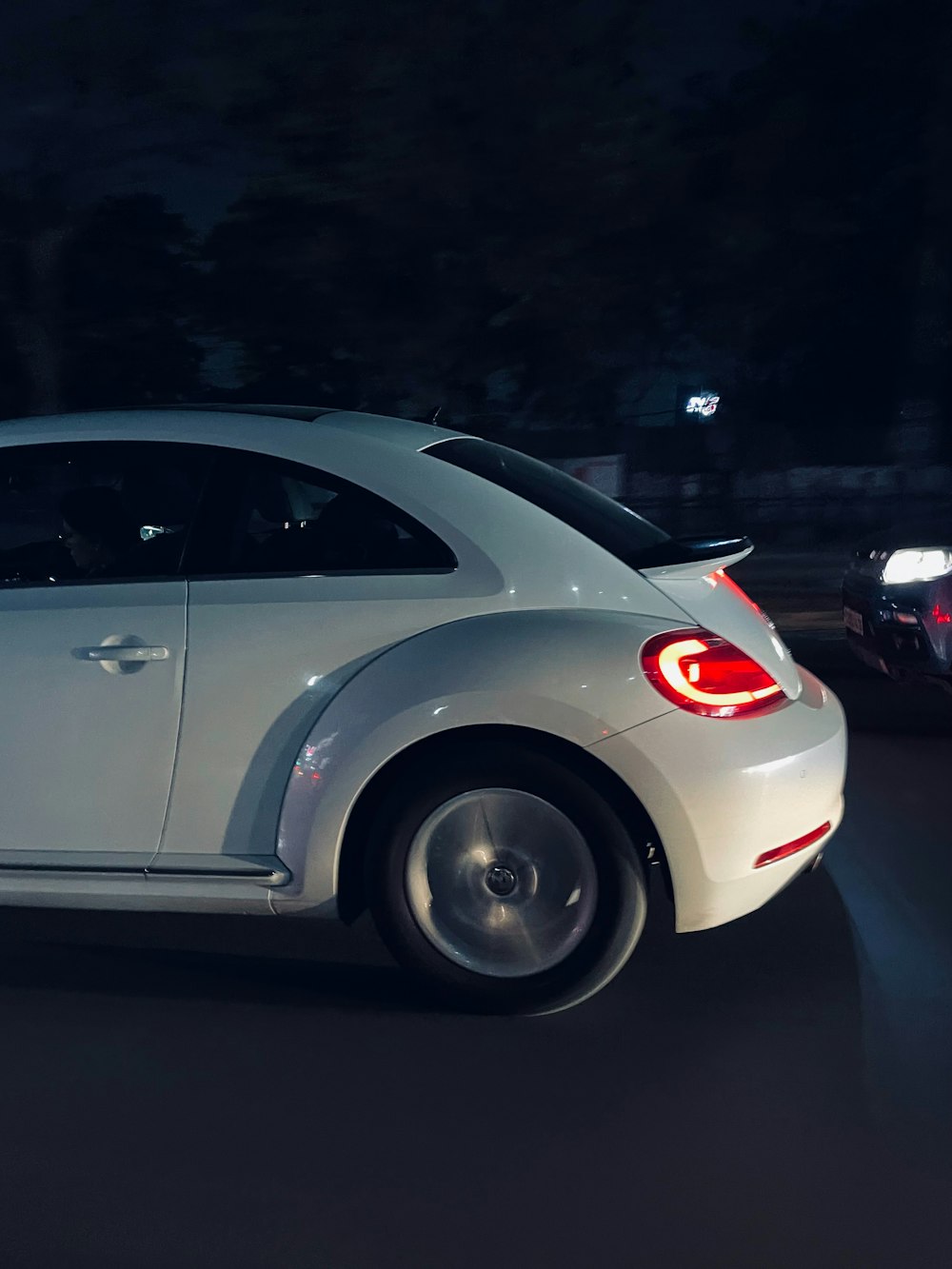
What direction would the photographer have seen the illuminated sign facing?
facing the viewer

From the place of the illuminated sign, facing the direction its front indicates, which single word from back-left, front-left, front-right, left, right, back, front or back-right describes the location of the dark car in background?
front

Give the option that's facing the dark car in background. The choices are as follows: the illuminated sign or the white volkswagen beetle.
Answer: the illuminated sign

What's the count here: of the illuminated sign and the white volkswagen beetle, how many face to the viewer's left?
1

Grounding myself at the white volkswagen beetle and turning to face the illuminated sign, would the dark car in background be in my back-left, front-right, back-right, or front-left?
front-right

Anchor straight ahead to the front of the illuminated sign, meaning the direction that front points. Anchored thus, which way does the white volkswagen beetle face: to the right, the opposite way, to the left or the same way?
to the right

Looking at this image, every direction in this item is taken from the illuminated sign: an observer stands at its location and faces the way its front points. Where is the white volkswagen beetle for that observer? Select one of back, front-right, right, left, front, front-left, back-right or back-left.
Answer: front

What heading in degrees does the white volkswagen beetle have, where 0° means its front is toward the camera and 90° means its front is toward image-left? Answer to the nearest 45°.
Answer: approximately 90°

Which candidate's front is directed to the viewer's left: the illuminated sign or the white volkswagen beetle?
the white volkswagen beetle

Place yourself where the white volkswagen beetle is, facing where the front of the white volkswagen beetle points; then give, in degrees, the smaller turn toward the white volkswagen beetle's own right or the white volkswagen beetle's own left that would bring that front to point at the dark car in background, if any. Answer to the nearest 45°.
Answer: approximately 135° to the white volkswagen beetle's own right

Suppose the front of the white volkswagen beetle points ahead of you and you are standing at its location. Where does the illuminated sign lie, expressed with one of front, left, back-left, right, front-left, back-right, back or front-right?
right
